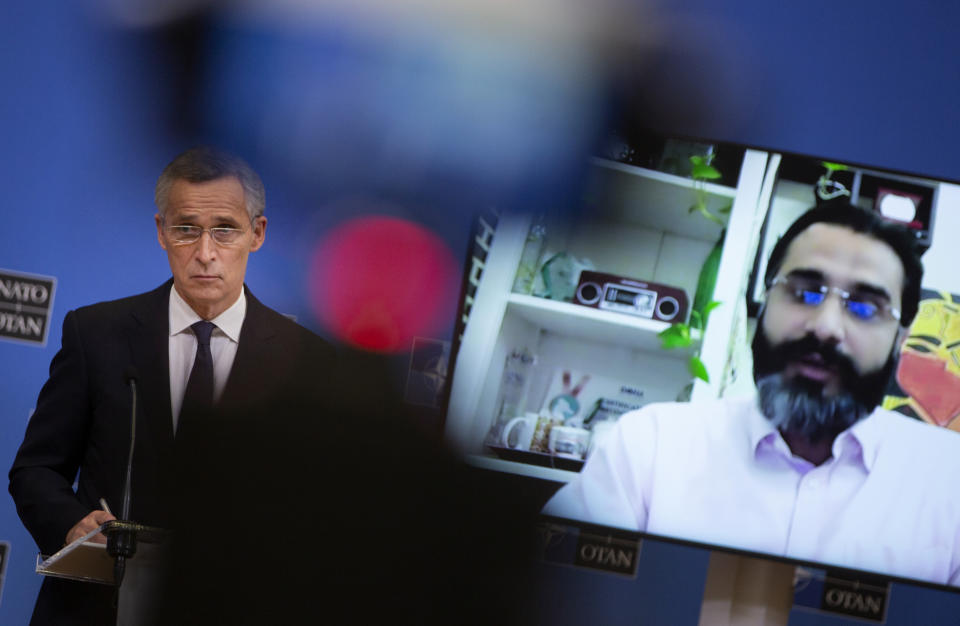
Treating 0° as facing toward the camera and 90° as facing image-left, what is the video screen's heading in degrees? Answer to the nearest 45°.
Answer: approximately 0°

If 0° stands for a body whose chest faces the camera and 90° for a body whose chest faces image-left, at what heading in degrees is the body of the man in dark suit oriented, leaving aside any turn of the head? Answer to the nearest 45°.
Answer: approximately 0°

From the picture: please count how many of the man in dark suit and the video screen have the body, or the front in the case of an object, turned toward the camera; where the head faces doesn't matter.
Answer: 2

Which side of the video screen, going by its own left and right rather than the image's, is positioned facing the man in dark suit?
right

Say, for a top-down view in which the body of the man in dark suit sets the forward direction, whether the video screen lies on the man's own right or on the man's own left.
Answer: on the man's own left
